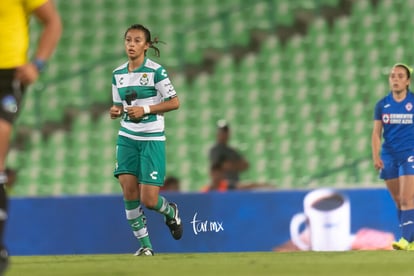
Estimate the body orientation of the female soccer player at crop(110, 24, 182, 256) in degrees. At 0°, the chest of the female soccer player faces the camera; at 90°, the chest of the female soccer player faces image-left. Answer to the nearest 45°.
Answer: approximately 45°

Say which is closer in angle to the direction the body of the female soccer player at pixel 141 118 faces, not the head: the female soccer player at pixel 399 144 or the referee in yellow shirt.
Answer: the referee in yellow shirt

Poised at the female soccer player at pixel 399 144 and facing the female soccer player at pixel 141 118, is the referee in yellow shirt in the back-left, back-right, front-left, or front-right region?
front-left

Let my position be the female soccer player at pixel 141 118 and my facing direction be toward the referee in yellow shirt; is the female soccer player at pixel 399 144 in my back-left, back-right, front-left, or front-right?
back-left

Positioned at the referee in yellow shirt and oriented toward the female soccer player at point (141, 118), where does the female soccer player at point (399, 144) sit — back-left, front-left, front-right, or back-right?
front-right
